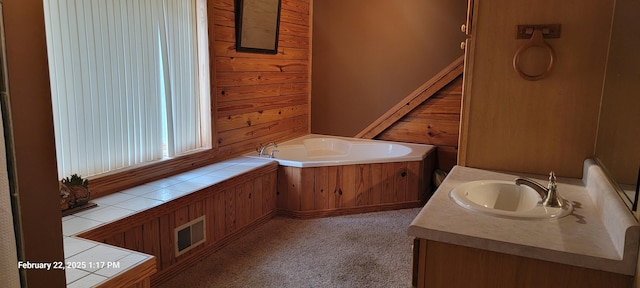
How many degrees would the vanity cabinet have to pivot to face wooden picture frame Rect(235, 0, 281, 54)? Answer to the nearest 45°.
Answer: approximately 45° to its right

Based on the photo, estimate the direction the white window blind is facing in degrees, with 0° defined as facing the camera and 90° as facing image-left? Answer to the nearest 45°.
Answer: approximately 315°

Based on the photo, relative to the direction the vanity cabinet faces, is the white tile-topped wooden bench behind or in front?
in front

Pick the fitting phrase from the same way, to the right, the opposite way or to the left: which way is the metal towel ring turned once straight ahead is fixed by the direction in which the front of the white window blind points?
to the right

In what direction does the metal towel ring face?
toward the camera

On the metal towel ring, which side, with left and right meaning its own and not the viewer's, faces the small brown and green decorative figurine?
right

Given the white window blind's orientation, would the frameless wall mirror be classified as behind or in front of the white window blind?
in front

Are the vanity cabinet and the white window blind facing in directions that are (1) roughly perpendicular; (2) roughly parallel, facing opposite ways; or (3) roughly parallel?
roughly parallel, facing opposite ways

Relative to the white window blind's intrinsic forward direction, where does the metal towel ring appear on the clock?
The metal towel ring is roughly at 12 o'clock from the white window blind.
